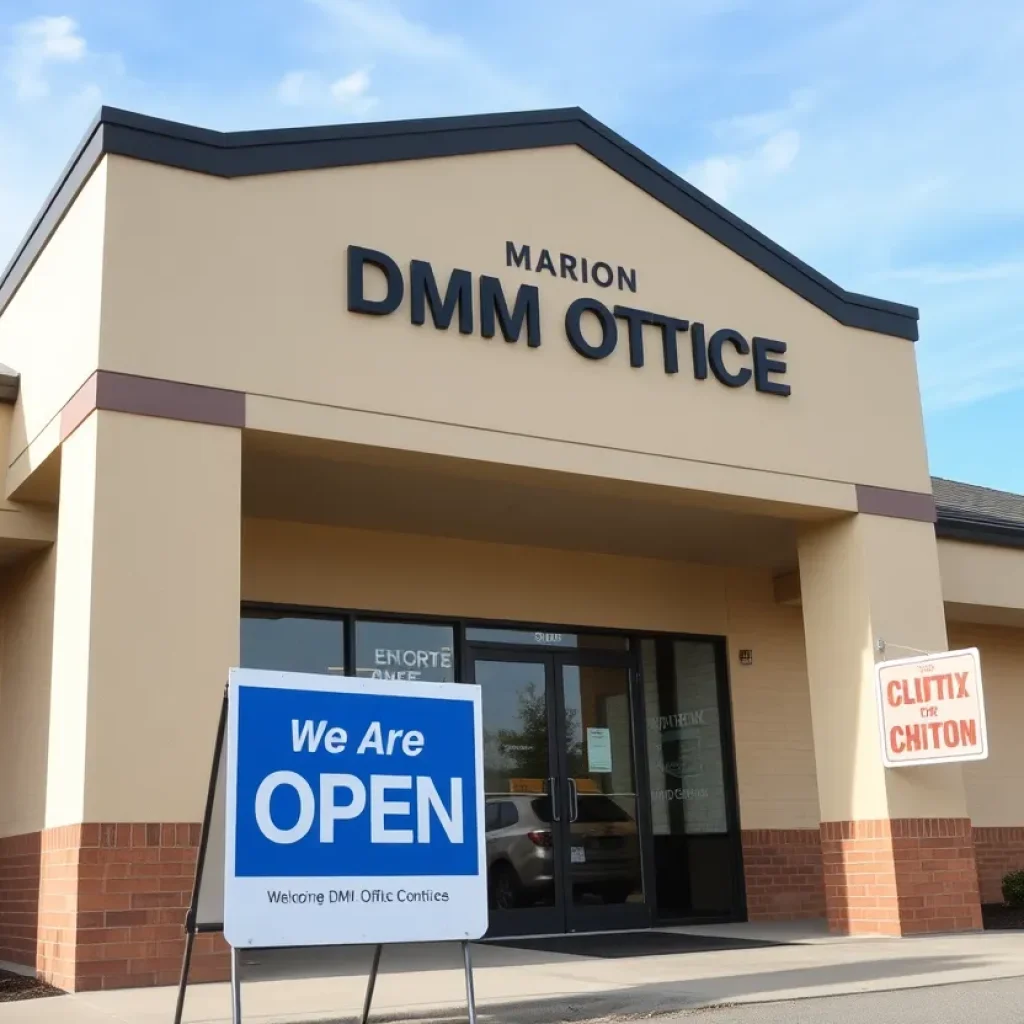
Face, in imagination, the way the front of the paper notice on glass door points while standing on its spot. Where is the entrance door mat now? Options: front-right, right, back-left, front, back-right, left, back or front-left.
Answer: front

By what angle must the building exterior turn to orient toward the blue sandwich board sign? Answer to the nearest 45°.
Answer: approximately 45° to its right

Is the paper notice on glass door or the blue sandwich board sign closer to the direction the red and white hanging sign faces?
the blue sandwich board sign

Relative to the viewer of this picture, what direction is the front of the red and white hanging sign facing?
facing the viewer

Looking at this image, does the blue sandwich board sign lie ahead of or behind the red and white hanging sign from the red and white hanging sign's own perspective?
ahead

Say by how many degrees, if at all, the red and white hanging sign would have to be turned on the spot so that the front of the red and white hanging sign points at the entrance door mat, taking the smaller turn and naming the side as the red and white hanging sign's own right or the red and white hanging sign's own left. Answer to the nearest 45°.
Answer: approximately 90° to the red and white hanging sign's own right

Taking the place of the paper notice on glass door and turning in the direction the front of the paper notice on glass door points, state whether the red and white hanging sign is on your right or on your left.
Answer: on your left

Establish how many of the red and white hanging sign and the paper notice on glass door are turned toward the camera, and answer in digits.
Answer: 2

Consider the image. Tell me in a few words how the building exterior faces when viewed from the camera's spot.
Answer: facing the viewer and to the right of the viewer

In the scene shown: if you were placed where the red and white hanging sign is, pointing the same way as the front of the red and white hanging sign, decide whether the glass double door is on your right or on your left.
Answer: on your right
